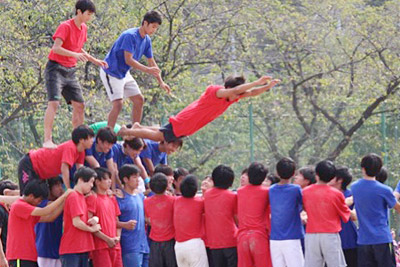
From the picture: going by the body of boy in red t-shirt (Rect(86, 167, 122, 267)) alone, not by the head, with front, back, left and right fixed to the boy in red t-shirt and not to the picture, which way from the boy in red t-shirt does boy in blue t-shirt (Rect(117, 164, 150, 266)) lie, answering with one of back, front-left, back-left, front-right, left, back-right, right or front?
left

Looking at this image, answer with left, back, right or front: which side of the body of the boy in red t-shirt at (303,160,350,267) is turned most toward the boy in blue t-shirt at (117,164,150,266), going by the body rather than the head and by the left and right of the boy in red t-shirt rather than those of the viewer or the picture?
left

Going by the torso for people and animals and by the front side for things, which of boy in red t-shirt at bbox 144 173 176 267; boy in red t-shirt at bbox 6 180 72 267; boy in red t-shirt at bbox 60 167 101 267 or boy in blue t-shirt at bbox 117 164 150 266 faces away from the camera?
boy in red t-shirt at bbox 144 173 176 267

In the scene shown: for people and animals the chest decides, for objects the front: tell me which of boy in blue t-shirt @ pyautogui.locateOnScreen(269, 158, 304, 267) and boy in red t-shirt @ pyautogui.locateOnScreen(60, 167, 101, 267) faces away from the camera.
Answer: the boy in blue t-shirt

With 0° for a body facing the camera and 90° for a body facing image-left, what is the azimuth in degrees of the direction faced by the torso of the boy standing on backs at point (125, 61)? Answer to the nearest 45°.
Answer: approximately 315°

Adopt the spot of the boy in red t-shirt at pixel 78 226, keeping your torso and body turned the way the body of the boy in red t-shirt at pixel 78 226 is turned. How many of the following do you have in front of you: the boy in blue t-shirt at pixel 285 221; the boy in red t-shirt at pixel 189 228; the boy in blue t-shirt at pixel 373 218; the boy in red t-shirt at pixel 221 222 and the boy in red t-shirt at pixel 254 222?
5

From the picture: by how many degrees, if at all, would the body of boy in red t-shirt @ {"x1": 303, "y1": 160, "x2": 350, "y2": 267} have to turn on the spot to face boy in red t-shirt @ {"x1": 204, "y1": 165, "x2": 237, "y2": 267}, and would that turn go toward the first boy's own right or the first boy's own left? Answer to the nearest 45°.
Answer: approximately 90° to the first boy's own left

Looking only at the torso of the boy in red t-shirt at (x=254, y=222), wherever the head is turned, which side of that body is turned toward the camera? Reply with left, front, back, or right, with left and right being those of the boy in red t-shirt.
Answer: back

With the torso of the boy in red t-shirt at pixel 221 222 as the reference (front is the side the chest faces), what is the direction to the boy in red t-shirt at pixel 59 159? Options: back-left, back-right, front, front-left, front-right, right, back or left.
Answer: left

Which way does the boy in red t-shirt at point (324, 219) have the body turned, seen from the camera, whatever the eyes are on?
away from the camera

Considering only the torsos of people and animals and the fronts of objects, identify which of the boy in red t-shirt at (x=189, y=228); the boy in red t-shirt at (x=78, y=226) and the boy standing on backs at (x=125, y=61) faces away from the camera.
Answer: the boy in red t-shirt at (x=189, y=228)

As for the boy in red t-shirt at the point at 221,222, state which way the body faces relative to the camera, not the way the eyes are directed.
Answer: away from the camera
